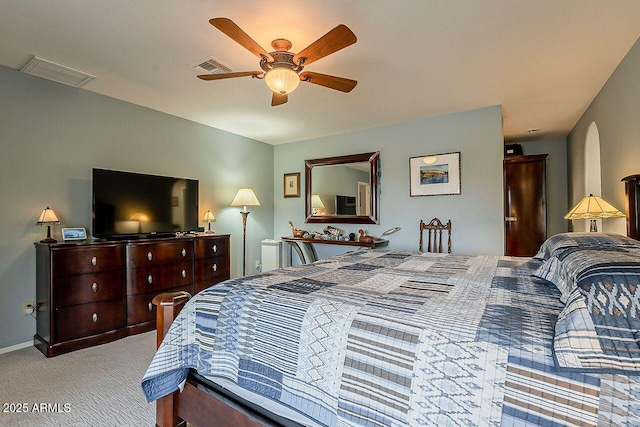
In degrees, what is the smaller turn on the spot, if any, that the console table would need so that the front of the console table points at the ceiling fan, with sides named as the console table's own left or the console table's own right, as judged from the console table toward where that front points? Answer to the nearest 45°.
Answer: approximately 45° to the console table's own left

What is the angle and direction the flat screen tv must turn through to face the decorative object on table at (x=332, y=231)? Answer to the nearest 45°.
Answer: approximately 45° to its left

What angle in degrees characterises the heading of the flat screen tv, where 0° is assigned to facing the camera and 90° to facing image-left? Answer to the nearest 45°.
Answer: approximately 315°

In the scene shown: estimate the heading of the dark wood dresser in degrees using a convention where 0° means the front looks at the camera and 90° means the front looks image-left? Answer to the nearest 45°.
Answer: approximately 315°

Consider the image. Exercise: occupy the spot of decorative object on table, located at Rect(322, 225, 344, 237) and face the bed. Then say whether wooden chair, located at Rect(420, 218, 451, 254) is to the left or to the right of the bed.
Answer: left

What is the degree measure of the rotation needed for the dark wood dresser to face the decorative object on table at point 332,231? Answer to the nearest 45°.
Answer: approximately 45° to its left

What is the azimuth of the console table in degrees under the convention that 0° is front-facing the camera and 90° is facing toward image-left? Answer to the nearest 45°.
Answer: approximately 45°

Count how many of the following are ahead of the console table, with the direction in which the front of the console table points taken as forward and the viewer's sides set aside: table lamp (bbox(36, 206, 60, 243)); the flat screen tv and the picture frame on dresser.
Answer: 3

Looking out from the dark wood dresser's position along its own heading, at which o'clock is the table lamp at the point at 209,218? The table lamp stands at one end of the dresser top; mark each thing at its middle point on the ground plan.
The table lamp is roughly at 9 o'clock from the dark wood dresser.

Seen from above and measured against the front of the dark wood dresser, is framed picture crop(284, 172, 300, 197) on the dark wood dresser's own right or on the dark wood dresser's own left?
on the dark wood dresser's own left
